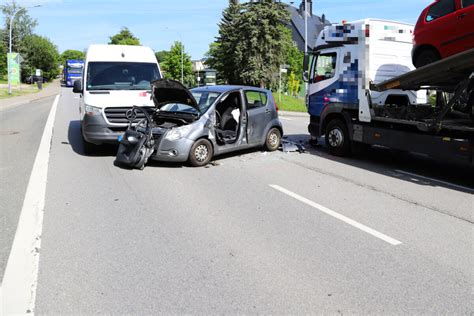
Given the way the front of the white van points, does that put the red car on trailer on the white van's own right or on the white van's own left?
on the white van's own left

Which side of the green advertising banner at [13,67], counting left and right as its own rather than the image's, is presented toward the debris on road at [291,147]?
front

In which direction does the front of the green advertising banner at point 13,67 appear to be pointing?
toward the camera

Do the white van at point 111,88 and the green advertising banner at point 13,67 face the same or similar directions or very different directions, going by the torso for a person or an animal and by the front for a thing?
same or similar directions

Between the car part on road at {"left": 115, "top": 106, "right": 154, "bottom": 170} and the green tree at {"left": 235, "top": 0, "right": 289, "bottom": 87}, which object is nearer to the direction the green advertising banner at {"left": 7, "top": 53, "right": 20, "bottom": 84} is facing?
the car part on road

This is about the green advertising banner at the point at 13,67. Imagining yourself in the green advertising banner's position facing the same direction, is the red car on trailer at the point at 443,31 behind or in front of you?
in front

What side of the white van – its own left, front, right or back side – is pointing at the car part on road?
front

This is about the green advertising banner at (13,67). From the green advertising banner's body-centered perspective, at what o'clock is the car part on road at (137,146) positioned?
The car part on road is roughly at 12 o'clock from the green advertising banner.

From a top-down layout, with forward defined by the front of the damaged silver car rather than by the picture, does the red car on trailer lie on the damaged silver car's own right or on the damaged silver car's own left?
on the damaged silver car's own left

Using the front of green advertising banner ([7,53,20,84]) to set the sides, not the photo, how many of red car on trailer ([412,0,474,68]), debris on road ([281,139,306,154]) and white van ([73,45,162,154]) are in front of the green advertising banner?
3
